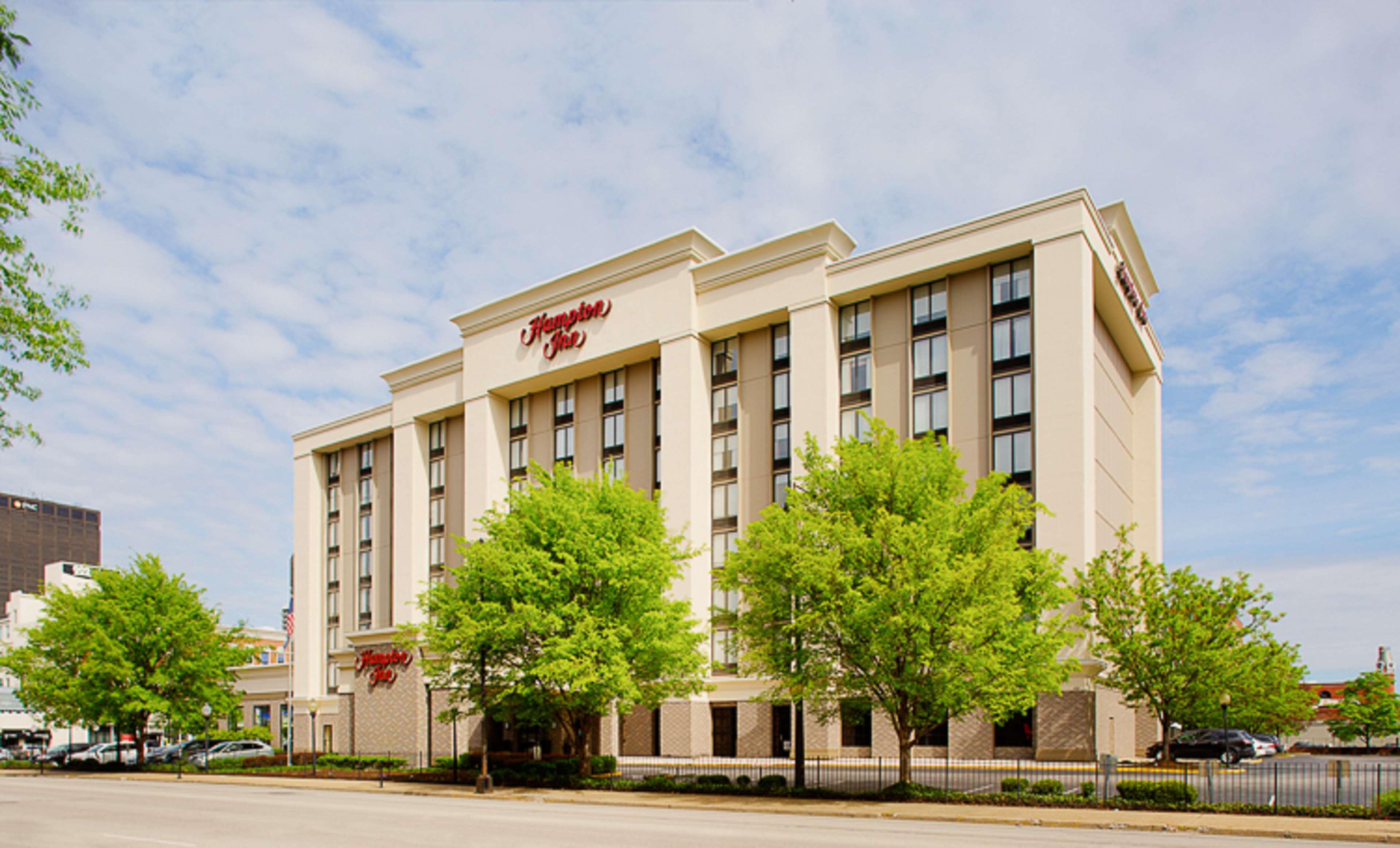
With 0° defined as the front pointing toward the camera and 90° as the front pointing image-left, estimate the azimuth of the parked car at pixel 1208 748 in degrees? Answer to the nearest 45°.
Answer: approximately 90°

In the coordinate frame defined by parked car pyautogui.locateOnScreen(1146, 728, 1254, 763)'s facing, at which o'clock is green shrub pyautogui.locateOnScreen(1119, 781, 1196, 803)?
The green shrub is roughly at 9 o'clock from the parked car.

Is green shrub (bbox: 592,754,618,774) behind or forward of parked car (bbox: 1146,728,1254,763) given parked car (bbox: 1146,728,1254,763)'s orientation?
forward

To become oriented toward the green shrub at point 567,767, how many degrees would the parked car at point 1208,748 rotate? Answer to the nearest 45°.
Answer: approximately 45° to its left

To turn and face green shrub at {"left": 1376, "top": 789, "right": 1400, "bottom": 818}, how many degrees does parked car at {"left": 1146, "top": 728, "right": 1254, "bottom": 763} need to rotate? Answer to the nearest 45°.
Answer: approximately 90° to its left
